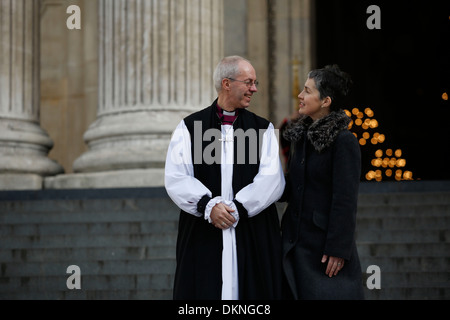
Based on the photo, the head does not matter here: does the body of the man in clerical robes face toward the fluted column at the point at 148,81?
no

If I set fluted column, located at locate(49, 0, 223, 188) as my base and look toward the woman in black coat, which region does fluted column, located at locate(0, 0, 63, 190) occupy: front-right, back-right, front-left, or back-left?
back-right

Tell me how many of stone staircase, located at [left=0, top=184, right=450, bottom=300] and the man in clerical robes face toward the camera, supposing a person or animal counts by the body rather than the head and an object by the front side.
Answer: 2

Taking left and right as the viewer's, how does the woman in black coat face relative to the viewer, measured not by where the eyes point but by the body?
facing the viewer and to the left of the viewer

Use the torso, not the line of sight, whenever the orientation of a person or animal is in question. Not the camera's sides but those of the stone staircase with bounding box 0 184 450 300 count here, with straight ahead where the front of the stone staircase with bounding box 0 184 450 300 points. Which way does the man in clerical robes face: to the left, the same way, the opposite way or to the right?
the same way

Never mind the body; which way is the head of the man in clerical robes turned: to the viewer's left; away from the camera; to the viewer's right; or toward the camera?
to the viewer's right

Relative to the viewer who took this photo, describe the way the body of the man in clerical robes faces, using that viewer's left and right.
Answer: facing the viewer

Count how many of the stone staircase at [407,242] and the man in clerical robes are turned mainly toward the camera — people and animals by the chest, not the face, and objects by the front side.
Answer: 2

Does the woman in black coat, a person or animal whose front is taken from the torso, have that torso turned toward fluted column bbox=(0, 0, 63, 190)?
no

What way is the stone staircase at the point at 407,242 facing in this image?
toward the camera
